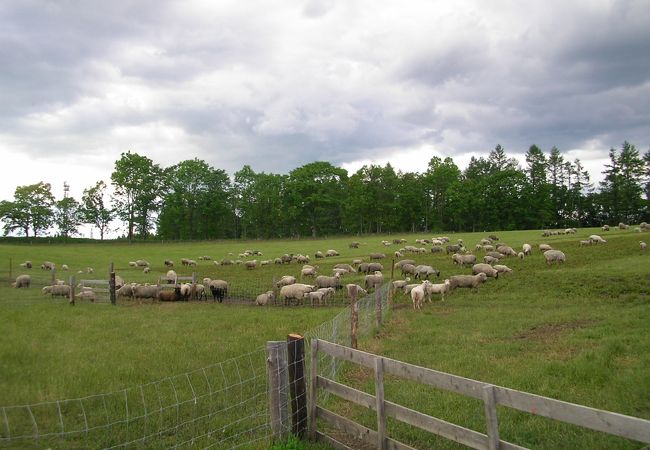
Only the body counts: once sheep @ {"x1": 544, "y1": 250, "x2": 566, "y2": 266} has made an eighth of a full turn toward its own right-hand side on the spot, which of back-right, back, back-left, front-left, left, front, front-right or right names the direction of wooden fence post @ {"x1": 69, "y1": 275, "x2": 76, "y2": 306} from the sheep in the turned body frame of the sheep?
left

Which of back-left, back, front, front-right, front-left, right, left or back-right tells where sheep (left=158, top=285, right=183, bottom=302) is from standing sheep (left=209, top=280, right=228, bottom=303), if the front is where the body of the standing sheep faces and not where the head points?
right

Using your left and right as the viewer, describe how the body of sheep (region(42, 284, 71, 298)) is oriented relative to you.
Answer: facing to the left of the viewer

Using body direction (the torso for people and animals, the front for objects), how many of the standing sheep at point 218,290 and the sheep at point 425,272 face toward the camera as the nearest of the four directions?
1
